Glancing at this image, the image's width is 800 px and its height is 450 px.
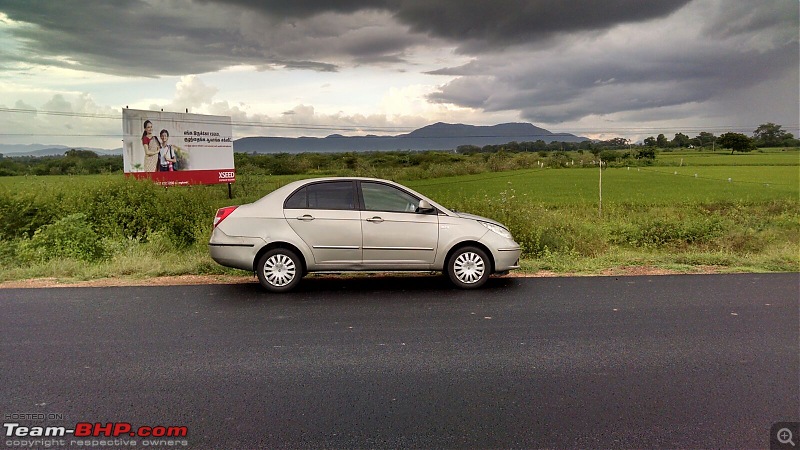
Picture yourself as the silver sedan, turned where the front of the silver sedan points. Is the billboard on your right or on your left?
on your left

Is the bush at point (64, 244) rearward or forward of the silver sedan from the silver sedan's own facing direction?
rearward

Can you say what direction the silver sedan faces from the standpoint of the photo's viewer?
facing to the right of the viewer
